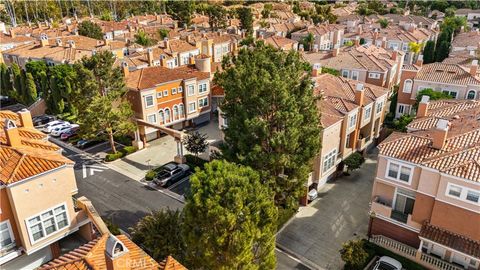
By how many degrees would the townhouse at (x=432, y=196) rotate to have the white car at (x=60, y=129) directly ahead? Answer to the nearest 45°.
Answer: approximately 45° to its right

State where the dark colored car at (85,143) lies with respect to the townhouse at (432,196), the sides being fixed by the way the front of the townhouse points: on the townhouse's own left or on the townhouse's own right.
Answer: on the townhouse's own right

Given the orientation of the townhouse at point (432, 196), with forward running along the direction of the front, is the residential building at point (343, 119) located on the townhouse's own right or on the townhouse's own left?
on the townhouse's own right

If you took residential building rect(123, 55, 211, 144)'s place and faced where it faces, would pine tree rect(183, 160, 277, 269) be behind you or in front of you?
in front

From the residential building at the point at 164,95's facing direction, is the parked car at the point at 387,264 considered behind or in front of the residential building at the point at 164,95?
in front

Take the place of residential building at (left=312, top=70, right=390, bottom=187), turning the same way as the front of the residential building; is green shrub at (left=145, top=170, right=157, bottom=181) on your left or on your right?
on your right

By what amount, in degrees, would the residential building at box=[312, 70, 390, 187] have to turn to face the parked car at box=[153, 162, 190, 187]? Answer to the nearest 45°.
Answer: approximately 90° to its right

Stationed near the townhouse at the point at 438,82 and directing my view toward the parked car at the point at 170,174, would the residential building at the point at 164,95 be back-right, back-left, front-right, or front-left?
front-right

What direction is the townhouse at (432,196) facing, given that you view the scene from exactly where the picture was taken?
facing the viewer and to the left of the viewer

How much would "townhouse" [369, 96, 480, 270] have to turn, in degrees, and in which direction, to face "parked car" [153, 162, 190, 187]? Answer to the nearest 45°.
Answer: approximately 45° to its right

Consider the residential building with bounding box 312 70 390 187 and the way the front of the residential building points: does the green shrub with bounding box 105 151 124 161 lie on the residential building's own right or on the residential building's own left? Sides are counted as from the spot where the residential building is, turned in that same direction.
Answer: on the residential building's own right

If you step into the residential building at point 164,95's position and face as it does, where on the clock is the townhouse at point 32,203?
The townhouse is roughly at 2 o'clock from the residential building.

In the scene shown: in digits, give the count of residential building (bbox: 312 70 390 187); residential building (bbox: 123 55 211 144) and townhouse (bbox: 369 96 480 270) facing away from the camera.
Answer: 0

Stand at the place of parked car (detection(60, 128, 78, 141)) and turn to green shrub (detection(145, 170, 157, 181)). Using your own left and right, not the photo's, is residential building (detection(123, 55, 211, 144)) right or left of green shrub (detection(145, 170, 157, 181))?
left

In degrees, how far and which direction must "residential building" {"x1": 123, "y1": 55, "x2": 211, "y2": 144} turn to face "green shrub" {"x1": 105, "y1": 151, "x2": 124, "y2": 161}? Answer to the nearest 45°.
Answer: approximately 90° to its right
